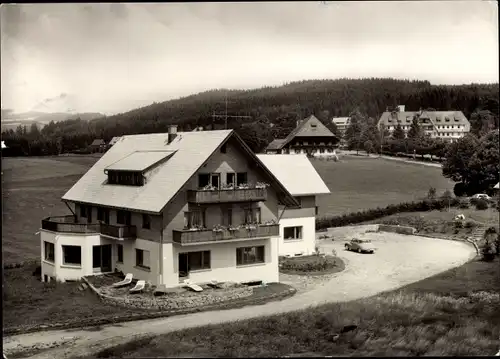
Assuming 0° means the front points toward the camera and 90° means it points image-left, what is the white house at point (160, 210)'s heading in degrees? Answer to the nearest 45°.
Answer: approximately 315°

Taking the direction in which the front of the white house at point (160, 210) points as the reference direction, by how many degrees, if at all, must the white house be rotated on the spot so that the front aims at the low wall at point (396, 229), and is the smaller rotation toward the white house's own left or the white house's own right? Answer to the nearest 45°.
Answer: approximately 90° to the white house's own left

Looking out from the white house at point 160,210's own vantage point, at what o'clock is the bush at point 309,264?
The bush is roughly at 10 o'clock from the white house.

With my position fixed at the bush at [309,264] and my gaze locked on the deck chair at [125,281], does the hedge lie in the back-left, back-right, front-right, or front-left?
back-right

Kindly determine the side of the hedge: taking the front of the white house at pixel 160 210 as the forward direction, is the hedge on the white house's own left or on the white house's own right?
on the white house's own left

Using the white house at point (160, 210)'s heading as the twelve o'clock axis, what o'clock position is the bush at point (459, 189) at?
The bush is roughly at 10 o'clock from the white house.
